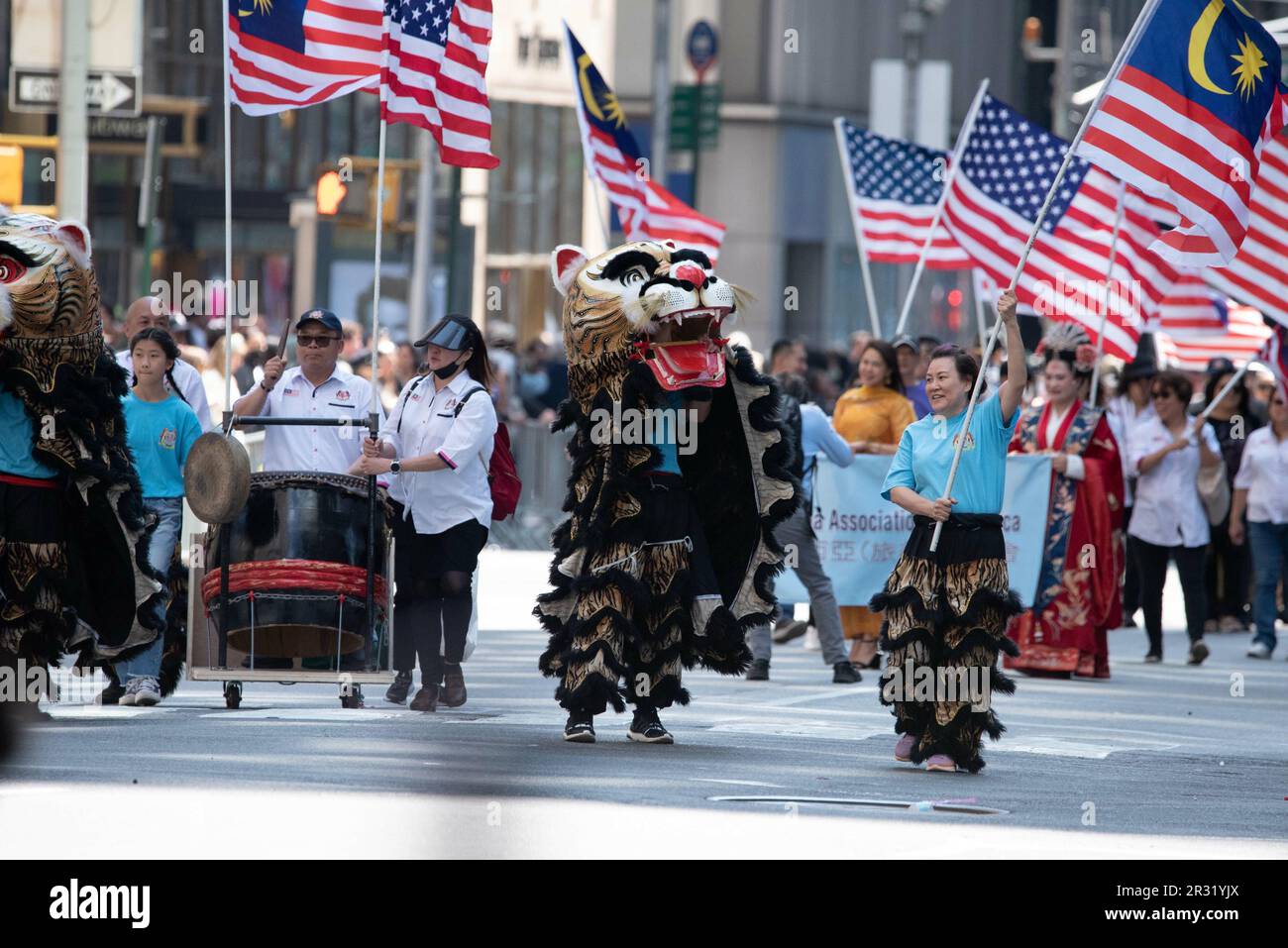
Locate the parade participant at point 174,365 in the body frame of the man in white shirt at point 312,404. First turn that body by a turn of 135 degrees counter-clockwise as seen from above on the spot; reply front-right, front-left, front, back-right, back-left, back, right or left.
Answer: left

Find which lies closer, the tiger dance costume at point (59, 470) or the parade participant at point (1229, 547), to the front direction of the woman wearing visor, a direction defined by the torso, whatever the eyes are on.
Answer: the tiger dance costume

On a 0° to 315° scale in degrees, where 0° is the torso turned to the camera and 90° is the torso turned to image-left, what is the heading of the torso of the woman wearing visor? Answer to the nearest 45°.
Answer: approximately 45°

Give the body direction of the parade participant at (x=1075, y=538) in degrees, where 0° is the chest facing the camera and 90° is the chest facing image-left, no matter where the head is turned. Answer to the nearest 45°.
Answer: approximately 45°

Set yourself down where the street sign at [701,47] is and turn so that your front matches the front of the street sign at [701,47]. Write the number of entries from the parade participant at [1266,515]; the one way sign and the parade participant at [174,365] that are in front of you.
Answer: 3

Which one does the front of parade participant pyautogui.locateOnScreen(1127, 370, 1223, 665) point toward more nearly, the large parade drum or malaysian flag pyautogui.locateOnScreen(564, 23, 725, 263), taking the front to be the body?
the large parade drum

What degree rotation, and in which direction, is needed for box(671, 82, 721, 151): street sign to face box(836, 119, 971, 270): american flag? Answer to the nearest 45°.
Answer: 0° — it already faces it
